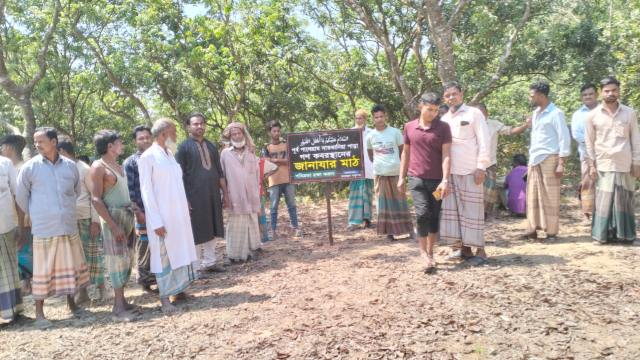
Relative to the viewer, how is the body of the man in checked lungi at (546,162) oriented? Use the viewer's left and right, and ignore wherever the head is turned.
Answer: facing the viewer and to the left of the viewer

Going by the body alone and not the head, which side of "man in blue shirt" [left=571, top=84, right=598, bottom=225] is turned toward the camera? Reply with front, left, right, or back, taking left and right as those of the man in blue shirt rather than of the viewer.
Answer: front

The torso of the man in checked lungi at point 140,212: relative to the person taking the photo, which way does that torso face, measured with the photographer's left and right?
facing the viewer and to the right of the viewer

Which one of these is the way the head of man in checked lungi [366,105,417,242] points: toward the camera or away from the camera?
toward the camera

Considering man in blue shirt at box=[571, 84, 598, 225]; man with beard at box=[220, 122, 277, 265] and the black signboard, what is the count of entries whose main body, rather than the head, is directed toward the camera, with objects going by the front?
3

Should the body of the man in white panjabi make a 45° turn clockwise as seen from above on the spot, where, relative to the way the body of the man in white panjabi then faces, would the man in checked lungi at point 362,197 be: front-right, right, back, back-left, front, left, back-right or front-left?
back-left

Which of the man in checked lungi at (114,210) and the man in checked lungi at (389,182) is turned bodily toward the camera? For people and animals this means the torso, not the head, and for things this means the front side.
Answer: the man in checked lungi at (389,182)

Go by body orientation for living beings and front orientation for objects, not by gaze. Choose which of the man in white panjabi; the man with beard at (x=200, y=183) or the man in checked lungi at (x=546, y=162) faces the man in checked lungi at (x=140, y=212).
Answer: the man in checked lungi at (x=546, y=162)

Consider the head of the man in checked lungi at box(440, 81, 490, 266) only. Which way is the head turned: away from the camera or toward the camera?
toward the camera

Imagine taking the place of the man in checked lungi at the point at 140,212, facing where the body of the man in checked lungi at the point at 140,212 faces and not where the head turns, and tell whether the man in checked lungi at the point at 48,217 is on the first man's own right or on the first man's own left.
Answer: on the first man's own right

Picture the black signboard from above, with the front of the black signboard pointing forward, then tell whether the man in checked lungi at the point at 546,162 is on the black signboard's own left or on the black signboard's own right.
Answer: on the black signboard's own left

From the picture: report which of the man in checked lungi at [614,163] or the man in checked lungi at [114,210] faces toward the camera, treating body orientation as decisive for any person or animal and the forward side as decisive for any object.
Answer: the man in checked lungi at [614,163]

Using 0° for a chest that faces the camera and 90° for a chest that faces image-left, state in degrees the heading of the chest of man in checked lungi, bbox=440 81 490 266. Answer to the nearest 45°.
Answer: approximately 45°

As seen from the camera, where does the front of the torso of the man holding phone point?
toward the camera

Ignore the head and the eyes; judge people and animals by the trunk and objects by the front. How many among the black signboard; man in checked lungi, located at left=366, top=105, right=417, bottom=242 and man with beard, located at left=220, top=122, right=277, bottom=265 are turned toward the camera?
3

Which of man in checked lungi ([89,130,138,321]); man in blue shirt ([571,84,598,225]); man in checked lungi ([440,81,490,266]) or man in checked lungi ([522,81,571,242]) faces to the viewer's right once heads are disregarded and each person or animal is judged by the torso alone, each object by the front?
man in checked lungi ([89,130,138,321])

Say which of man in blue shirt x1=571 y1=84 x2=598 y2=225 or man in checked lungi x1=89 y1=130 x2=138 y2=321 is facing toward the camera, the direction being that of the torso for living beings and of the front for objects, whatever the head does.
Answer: the man in blue shirt

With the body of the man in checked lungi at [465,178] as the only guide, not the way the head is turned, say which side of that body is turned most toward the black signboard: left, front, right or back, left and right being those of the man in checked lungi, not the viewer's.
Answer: right

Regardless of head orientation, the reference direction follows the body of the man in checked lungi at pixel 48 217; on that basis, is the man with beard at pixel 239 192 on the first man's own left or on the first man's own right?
on the first man's own left
